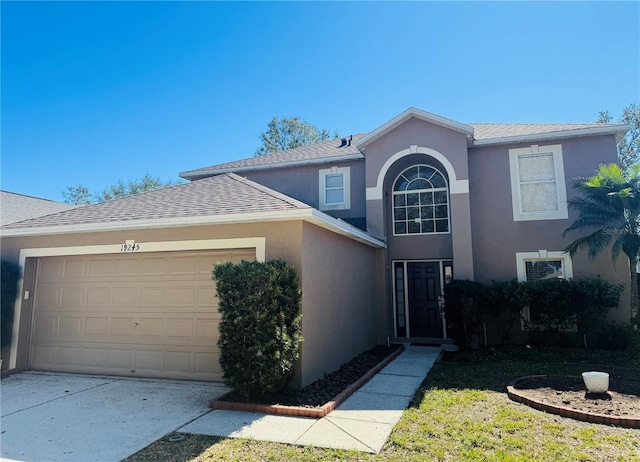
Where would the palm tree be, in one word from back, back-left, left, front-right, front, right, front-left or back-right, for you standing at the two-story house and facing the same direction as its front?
left

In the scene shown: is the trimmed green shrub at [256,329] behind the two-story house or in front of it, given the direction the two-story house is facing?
in front

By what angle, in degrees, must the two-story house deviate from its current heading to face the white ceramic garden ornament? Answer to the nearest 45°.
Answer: approximately 45° to its left

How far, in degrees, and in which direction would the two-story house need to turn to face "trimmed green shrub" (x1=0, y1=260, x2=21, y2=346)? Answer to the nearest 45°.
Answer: approximately 90° to its right

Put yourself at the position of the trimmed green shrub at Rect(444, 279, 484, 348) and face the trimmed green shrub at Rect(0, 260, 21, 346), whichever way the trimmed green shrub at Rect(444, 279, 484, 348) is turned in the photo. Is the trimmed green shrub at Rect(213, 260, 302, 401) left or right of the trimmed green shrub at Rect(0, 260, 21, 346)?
left

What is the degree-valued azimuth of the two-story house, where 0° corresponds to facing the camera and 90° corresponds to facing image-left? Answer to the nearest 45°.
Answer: approximately 0°

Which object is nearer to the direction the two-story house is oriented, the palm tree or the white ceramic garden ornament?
the white ceramic garden ornament

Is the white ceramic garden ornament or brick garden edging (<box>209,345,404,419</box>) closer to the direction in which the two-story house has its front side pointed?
the brick garden edging

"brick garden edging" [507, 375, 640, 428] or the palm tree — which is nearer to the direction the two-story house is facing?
the brick garden edging

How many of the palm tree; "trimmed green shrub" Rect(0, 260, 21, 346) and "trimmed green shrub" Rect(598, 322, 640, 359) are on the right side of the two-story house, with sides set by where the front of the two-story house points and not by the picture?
1

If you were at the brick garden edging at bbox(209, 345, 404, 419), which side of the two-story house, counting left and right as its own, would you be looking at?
front

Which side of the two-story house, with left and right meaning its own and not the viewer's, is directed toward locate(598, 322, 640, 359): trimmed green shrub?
left
